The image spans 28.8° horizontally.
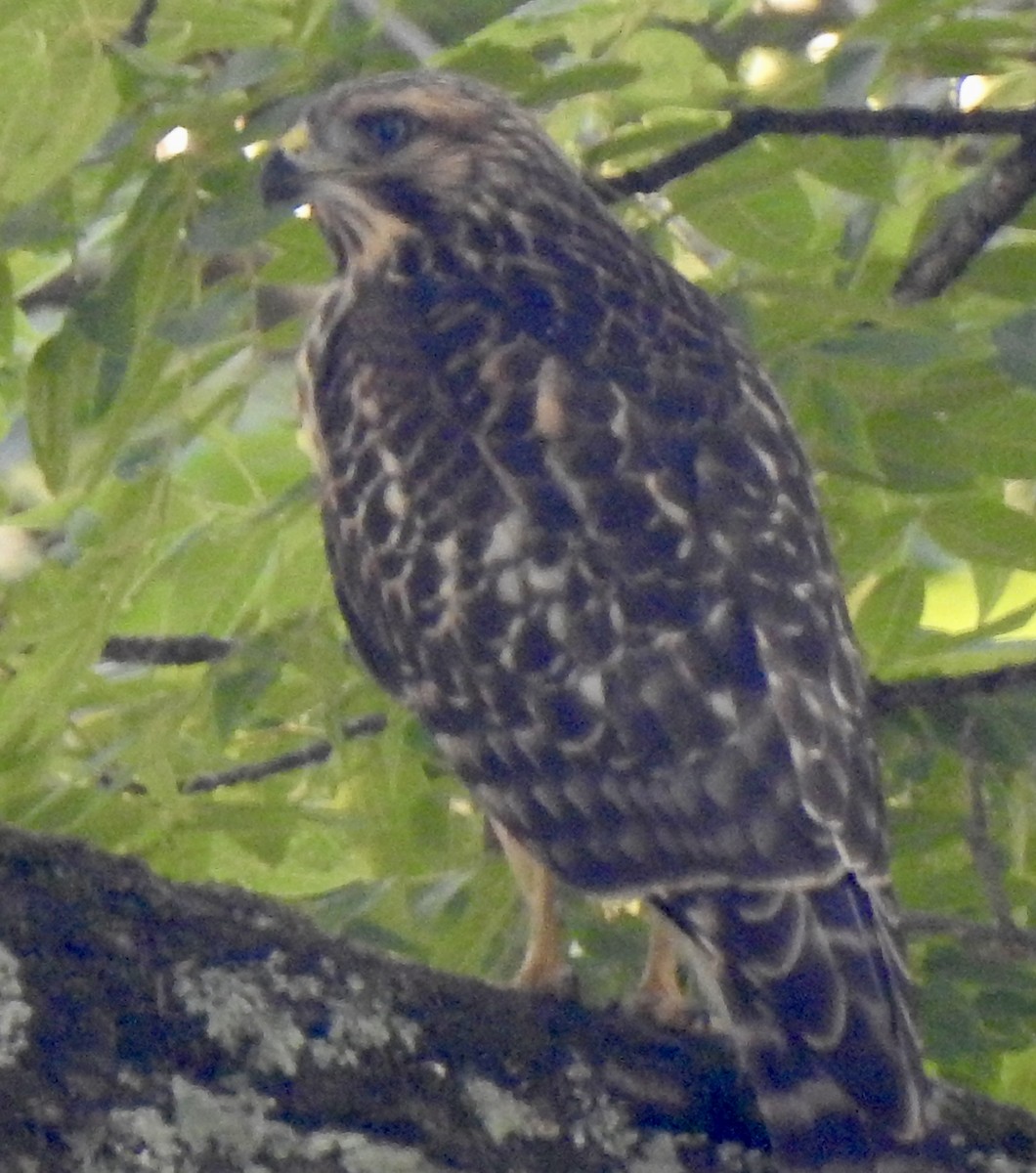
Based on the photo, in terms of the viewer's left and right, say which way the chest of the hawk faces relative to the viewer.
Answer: facing away from the viewer and to the left of the viewer

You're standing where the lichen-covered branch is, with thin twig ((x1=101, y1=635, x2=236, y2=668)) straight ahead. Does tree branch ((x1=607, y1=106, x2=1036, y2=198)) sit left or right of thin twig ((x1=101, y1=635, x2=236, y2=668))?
right

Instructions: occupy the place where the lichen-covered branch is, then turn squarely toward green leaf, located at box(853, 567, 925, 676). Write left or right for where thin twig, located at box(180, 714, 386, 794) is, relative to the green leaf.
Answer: left

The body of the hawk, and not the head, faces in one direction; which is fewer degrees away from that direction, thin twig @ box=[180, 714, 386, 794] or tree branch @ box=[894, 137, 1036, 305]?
the thin twig

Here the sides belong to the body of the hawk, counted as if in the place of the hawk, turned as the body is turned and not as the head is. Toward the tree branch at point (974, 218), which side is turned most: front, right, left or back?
right
